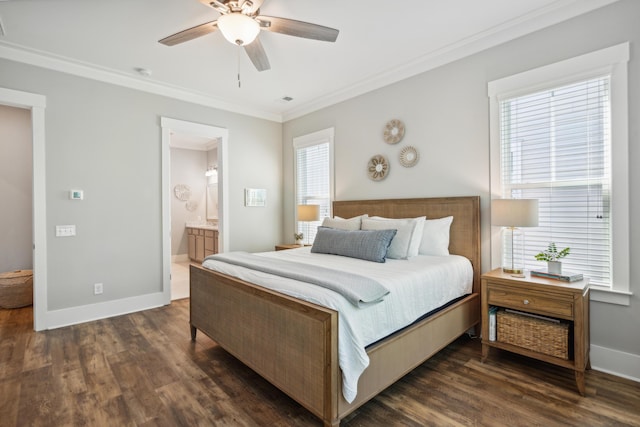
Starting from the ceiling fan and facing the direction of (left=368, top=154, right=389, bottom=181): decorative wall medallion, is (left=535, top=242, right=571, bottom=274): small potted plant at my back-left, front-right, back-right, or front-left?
front-right

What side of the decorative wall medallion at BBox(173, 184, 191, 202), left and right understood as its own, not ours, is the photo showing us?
front

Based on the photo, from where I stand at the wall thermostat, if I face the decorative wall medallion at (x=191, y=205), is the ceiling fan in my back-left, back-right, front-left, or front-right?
back-right

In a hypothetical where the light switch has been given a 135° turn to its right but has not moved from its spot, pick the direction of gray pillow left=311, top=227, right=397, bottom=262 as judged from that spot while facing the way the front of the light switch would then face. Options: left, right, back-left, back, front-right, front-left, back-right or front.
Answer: back

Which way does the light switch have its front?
toward the camera

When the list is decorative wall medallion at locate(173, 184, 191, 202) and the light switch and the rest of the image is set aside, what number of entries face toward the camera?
2

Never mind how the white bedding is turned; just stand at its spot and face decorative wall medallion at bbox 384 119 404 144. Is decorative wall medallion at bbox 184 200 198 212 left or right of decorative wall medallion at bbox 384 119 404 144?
left

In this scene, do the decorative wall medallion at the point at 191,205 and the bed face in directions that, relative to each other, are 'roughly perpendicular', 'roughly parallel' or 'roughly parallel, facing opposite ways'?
roughly perpendicular

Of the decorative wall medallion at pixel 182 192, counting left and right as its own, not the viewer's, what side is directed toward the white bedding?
front

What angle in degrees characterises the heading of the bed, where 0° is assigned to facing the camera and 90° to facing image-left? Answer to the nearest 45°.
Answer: approximately 45°

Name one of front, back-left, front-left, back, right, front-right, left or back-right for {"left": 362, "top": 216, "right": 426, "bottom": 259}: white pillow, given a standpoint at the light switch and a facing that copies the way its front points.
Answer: front-left

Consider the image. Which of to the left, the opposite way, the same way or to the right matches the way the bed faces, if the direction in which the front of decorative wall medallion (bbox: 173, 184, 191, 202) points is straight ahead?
to the right

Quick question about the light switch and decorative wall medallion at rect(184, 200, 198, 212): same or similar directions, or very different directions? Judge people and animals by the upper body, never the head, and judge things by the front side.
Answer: same or similar directions

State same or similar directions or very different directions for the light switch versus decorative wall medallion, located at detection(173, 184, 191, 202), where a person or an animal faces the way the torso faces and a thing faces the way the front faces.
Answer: same or similar directions

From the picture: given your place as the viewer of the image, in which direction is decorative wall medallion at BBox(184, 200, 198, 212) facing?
facing the viewer

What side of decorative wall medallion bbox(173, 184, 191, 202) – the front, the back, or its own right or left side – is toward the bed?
front

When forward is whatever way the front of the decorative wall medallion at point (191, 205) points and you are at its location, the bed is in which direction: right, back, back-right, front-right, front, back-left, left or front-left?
front

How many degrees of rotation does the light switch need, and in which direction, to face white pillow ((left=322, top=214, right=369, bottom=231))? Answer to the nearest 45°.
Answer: approximately 45° to its left
